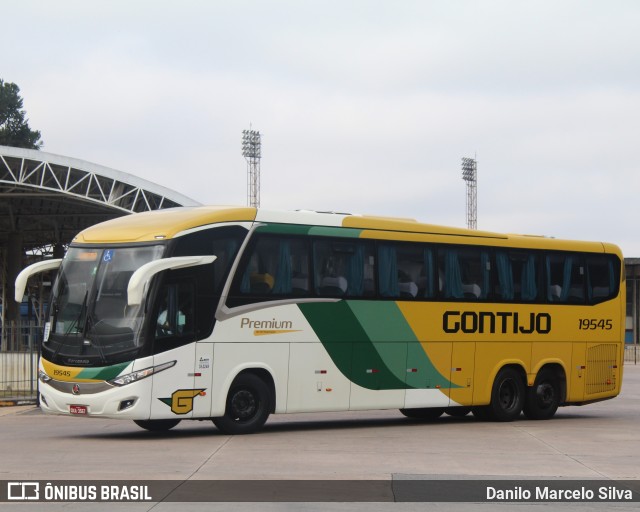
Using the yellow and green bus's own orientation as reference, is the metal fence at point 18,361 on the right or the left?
on its right

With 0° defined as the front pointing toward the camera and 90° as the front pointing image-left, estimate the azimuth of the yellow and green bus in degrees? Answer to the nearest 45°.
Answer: approximately 45°
